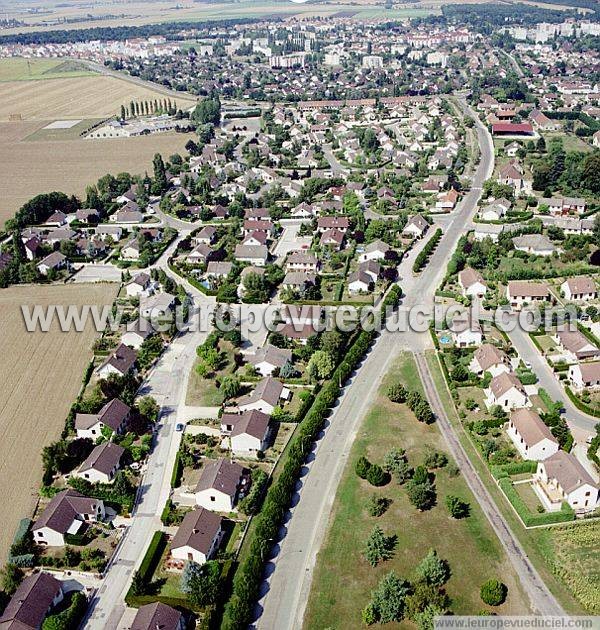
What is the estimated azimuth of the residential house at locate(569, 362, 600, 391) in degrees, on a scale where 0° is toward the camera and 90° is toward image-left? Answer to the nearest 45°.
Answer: approximately 45°

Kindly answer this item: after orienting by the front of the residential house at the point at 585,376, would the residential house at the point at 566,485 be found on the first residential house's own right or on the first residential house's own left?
on the first residential house's own left

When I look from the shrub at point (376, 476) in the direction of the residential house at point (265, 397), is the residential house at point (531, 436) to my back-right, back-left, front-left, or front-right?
back-right

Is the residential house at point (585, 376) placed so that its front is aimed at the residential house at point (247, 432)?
yes

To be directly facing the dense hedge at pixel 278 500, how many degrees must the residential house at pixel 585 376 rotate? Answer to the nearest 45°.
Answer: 0° — it already faces it

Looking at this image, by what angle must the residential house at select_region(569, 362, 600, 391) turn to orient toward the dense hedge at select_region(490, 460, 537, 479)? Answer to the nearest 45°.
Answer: approximately 45° to its left

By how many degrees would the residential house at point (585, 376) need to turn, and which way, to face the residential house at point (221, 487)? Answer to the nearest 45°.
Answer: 0° — it already faces it

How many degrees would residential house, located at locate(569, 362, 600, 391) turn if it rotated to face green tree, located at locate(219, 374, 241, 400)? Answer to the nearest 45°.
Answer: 0° — it already faces it

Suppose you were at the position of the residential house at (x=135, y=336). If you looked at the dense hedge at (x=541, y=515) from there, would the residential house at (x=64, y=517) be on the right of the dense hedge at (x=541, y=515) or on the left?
right

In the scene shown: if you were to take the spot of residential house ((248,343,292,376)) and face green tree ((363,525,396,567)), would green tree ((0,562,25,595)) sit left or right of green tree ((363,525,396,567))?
right

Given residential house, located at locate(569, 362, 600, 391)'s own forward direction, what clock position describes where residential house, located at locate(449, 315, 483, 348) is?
residential house, located at locate(449, 315, 483, 348) is roughly at 2 o'clock from residential house, located at locate(569, 362, 600, 391).

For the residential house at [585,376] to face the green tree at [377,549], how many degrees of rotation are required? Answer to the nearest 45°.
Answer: approximately 45° to its left
